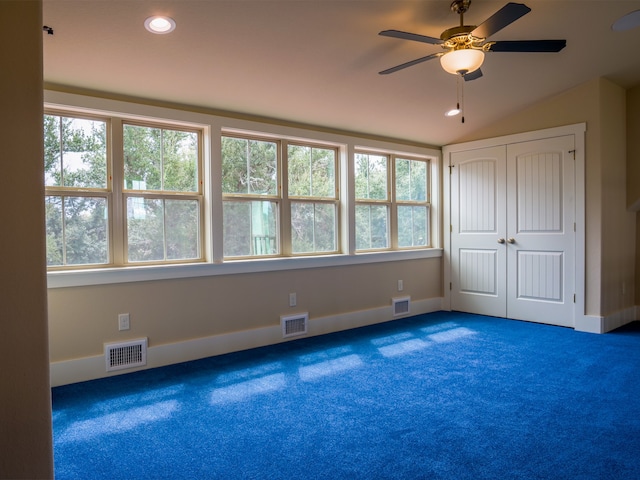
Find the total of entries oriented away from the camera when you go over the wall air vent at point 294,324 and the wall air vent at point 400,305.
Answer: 0

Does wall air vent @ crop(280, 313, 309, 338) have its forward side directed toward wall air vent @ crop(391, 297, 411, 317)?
no

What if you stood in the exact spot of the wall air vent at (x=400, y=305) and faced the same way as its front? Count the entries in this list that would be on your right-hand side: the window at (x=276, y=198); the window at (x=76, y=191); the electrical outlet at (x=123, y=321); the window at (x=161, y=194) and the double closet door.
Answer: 4

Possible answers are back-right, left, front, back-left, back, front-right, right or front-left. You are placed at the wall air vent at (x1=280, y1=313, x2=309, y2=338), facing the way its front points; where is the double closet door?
front-left

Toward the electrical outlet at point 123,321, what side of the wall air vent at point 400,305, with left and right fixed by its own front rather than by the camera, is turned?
right

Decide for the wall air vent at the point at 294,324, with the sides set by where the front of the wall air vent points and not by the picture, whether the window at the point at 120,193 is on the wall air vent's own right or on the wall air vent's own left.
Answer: on the wall air vent's own right

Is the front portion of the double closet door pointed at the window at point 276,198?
yes

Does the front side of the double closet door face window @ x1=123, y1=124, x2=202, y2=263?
yes

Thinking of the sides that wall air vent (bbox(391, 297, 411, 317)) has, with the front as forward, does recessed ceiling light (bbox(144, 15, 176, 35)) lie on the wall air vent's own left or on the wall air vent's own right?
on the wall air vent's own right

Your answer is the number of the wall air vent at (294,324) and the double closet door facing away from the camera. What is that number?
0

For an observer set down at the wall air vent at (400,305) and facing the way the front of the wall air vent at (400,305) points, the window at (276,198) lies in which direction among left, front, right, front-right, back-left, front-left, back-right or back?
right

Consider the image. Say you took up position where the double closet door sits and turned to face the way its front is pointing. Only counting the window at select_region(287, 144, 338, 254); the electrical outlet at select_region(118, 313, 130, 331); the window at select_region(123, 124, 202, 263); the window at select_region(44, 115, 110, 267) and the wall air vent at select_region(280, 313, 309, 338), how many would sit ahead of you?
5

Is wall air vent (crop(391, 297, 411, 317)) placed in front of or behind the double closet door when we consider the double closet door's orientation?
in front

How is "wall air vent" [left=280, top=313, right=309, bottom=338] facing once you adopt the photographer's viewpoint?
facing the viewer and to the right of the viewer

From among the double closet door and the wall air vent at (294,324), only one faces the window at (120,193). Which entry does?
the double closet door

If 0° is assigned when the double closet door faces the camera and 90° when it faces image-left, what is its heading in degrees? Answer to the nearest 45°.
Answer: approximately 45°

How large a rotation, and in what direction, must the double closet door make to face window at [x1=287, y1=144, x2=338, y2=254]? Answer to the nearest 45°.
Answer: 0° — it already faces it

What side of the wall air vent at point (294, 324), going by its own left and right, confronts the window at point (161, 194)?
right

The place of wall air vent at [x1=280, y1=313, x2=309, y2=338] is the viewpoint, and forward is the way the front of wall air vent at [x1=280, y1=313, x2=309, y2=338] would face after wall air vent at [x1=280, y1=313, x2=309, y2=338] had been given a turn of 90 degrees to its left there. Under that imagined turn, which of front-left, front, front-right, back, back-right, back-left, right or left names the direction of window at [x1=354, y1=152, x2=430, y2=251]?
front

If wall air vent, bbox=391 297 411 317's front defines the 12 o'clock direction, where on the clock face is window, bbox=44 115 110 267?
The window is roughly at 3 o'clock from the wall air vent.

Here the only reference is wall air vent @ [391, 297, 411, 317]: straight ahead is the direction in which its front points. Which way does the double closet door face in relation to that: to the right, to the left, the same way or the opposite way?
to the right
